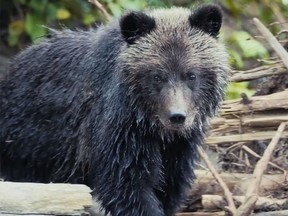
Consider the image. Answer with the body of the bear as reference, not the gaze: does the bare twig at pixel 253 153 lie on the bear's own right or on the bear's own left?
on the bear's own left

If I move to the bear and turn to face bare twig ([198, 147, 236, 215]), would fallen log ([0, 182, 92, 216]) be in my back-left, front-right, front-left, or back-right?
back-right

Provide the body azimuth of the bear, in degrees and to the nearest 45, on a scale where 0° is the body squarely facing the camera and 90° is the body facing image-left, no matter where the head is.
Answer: approximately 315°
